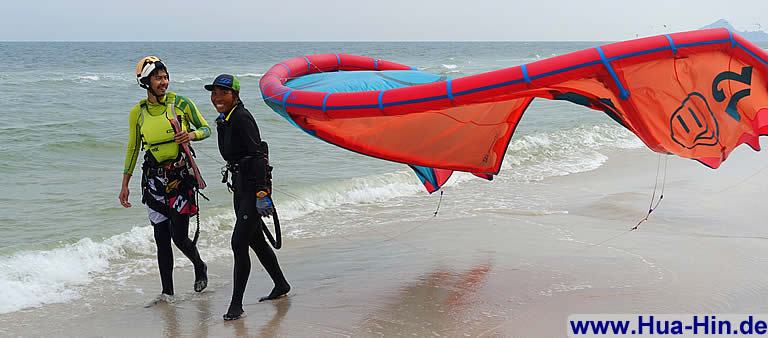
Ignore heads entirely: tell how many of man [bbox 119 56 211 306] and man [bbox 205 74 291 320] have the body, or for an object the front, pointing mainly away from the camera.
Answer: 0

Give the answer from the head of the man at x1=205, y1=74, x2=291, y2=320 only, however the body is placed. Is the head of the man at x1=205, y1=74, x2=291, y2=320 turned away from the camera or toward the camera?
toward the camera

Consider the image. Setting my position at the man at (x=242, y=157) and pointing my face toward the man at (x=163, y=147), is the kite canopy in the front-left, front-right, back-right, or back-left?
back-right

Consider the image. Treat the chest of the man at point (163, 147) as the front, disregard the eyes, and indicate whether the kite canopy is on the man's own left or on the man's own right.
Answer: on the man's own left

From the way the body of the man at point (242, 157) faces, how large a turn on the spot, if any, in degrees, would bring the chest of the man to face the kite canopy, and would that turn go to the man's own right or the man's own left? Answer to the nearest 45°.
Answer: approximately 135° to the man's own left

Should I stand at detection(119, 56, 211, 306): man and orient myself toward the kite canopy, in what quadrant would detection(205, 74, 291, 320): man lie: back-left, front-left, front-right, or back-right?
front-right

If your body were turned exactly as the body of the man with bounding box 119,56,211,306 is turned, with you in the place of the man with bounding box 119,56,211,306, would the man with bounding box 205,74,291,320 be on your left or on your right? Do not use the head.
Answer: on your left

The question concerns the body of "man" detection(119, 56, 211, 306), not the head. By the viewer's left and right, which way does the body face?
facing the viewer

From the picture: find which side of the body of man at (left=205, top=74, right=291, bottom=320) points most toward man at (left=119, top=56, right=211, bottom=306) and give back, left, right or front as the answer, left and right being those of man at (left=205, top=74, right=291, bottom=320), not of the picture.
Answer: right

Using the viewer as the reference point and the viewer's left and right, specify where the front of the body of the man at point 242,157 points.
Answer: facing the viewer and to the left of the viewer

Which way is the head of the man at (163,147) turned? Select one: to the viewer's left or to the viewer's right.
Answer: to the viewer's right

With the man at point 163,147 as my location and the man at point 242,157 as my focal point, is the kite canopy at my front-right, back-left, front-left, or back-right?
front-left
